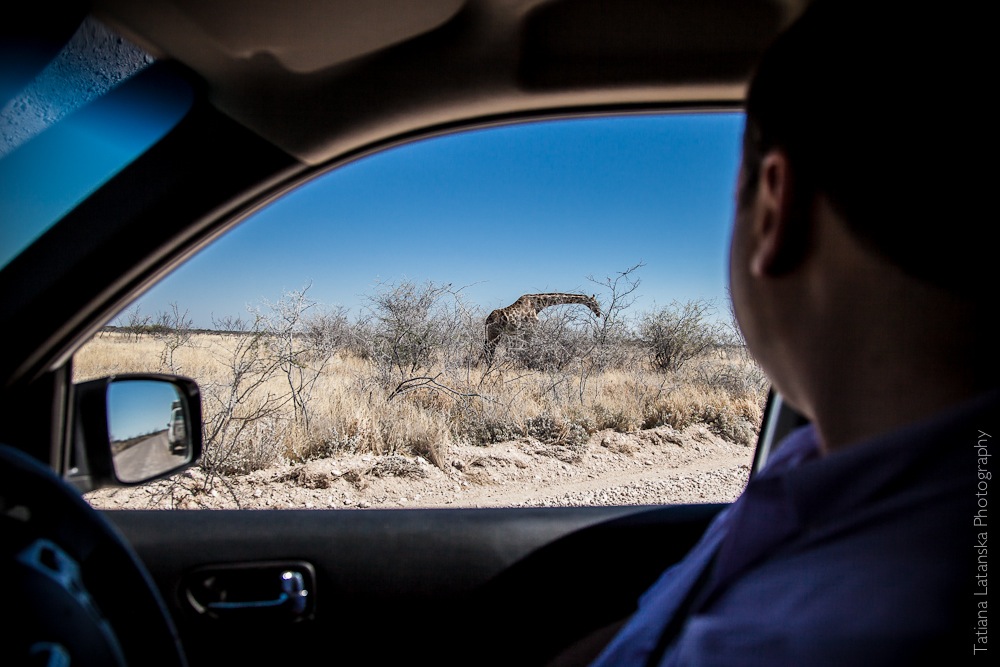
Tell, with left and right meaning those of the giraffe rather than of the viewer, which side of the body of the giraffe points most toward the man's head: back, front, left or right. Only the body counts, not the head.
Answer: right

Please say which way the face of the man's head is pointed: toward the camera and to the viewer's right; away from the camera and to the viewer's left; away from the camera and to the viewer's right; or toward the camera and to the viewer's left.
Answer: away from the camera and to the viewer's left

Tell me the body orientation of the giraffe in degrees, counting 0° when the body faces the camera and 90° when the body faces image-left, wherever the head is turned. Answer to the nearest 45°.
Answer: approximately 270°

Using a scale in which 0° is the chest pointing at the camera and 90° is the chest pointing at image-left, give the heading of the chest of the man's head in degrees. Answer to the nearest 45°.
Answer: approximately 135°

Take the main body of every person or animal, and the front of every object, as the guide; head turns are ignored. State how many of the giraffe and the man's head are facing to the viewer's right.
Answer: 1

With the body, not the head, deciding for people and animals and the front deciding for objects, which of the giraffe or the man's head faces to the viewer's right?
the giraffe
